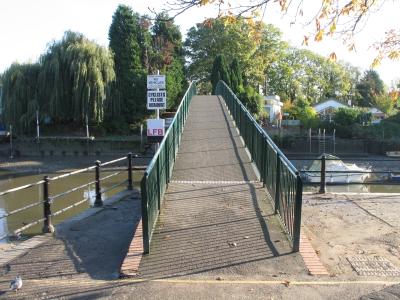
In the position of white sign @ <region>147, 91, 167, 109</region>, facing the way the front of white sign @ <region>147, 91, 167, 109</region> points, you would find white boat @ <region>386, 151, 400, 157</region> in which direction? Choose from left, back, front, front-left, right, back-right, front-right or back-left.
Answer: back-left

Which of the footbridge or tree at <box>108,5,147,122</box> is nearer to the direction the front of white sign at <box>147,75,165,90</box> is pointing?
the footbridge

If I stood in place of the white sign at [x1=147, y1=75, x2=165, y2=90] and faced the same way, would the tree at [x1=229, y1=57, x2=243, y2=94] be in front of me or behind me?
behind

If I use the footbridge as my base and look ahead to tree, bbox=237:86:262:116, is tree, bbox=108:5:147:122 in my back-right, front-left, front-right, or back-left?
front-left

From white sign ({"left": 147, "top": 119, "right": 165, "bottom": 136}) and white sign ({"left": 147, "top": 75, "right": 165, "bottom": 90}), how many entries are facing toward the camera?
2

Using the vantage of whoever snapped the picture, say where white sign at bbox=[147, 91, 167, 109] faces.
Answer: facing the viewer

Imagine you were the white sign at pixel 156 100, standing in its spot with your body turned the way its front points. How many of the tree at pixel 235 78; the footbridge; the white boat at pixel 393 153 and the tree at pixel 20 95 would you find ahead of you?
1

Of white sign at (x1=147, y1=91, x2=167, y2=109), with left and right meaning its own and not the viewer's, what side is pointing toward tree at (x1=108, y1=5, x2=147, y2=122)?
back

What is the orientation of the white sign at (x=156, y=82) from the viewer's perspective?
toward the camera

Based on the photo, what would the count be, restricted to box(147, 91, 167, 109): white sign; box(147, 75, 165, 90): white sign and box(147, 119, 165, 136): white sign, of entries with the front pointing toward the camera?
3

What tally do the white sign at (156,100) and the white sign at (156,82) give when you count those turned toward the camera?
2

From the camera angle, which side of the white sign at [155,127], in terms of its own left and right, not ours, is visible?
front
